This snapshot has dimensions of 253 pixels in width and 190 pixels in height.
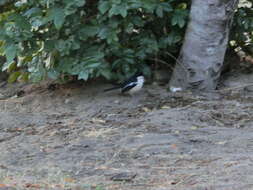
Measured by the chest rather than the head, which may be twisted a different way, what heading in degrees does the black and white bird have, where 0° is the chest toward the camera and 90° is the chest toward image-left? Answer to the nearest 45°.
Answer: approximately 270°

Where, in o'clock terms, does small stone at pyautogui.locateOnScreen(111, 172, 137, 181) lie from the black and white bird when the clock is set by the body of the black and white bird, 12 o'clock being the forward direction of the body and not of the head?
The small stone is roughly at 3 o'clock from the black and white bird.
